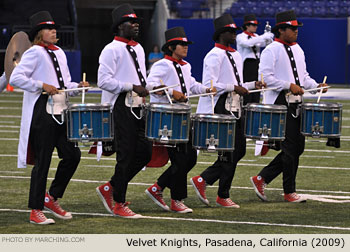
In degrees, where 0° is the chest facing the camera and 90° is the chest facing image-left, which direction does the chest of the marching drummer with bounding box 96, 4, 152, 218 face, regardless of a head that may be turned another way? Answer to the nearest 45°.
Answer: approximately 315°

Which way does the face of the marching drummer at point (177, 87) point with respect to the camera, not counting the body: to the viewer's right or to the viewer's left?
to the viewer's right
